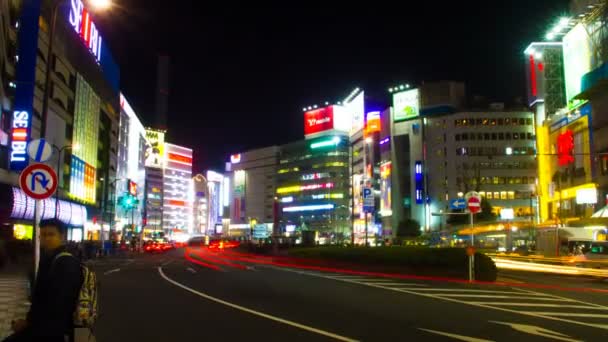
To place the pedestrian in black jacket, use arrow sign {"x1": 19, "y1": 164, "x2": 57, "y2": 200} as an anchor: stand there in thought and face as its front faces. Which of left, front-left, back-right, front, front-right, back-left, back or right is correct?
front

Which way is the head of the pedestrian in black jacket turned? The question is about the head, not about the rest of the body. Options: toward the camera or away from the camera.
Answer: toward the camera

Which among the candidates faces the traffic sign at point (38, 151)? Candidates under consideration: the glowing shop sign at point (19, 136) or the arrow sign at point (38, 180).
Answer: the glowing shop sign

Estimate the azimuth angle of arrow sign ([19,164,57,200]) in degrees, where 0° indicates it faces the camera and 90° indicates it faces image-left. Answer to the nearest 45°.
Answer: approximately 0°

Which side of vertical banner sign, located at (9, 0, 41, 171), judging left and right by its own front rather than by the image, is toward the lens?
front

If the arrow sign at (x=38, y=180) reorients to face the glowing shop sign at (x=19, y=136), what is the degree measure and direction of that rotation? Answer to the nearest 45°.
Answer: approximately 180°

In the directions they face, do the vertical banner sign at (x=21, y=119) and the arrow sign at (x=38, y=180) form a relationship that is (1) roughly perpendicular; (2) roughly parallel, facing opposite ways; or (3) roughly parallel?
roughly parallel

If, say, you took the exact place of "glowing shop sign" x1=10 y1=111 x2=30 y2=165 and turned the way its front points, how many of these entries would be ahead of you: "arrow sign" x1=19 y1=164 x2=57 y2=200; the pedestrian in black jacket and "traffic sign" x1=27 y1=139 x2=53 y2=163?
3

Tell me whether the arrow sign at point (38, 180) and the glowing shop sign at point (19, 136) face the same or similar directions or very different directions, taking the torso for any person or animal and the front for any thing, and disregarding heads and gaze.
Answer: same or similar directions

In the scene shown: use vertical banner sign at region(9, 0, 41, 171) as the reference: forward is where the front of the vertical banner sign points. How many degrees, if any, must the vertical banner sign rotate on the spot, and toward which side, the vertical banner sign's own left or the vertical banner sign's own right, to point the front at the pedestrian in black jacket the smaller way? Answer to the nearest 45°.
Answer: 0° — it already faces them
